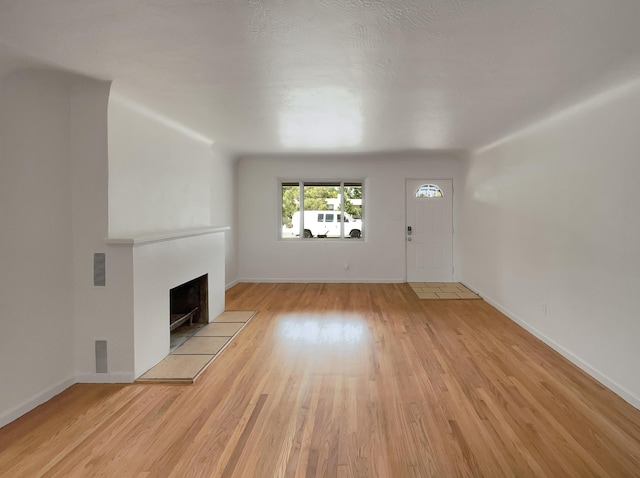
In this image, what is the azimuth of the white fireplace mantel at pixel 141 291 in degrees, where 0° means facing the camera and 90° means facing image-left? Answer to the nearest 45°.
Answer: approximately 315°

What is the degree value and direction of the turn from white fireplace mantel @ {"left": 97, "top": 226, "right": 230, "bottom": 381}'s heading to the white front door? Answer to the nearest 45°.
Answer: approximately 90° to its left

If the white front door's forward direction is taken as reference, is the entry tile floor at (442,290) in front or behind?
in front

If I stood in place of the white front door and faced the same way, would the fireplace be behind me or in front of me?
in front

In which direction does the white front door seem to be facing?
toward the camera

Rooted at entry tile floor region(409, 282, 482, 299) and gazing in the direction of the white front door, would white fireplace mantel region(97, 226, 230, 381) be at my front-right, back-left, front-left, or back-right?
back-left

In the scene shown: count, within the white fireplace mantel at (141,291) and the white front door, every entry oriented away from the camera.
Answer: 0
